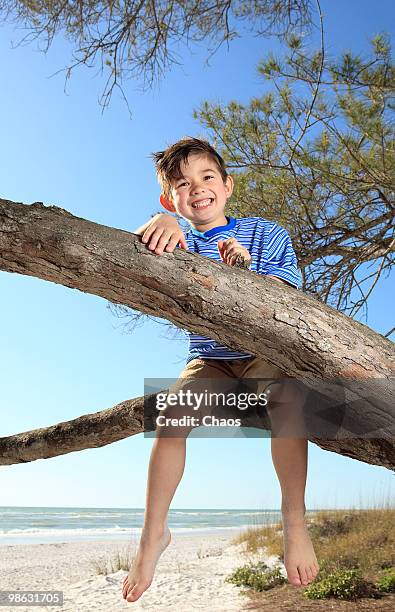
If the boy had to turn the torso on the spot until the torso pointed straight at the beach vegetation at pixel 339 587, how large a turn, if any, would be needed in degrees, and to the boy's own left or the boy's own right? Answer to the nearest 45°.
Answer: approximately 180°

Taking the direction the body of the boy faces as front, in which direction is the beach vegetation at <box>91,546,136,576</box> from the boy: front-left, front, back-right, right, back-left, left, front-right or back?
back

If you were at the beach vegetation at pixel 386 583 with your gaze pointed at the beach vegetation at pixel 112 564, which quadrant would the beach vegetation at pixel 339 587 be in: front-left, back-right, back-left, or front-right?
front-left

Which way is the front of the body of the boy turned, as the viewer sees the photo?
toward the camera

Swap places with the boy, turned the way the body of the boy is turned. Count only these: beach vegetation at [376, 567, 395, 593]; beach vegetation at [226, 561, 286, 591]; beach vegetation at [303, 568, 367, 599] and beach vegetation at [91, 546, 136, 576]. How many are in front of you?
0

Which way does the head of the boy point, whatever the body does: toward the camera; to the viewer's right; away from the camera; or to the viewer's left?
toward the camera

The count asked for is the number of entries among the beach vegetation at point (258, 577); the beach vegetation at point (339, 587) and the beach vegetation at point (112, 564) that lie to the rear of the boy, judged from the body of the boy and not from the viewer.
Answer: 3

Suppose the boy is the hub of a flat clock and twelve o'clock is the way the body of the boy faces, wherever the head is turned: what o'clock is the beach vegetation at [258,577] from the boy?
The beach vegetation is roughly at 6 o'clock from the boy.

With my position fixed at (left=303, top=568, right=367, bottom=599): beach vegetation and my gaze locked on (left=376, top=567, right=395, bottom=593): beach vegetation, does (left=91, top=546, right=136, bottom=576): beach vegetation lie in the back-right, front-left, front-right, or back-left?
back-left

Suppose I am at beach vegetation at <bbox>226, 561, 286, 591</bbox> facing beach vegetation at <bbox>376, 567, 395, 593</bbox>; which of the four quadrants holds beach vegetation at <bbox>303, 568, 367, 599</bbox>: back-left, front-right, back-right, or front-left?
front-right

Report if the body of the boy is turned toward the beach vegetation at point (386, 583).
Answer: no

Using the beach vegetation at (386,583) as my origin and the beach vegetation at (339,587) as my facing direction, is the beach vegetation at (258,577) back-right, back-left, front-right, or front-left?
front-right
